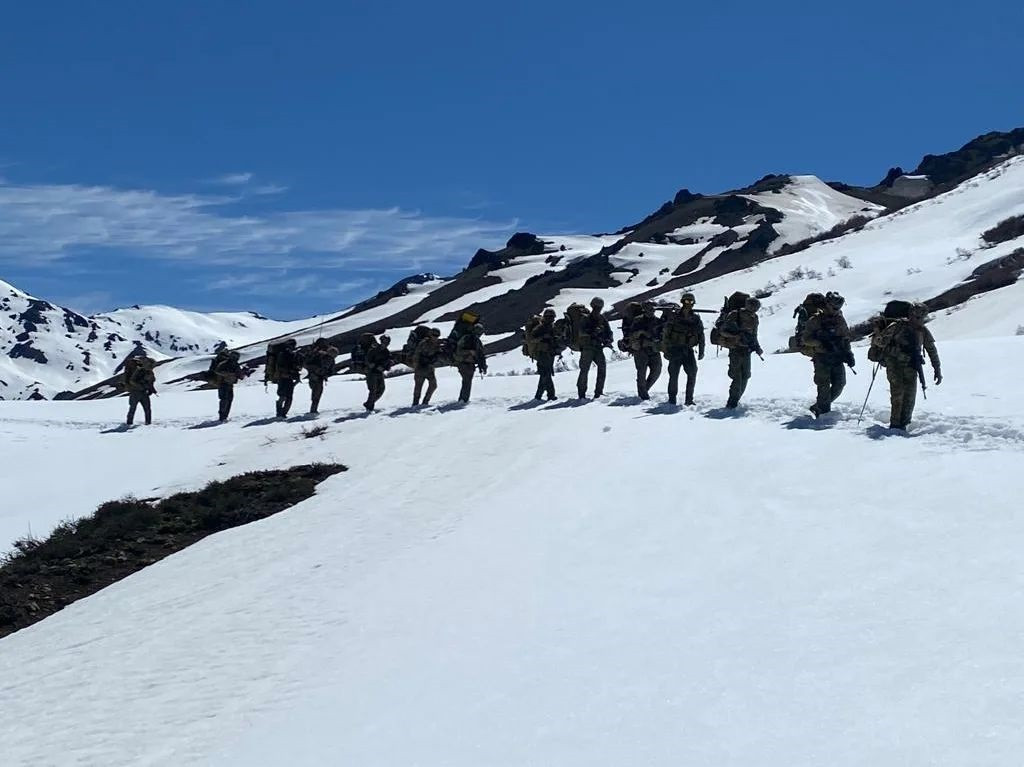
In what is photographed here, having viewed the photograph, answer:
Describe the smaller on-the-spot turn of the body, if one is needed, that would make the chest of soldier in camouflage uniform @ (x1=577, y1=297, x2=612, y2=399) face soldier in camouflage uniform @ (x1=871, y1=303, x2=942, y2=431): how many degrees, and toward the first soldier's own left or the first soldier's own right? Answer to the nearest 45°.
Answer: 0° — they already face them

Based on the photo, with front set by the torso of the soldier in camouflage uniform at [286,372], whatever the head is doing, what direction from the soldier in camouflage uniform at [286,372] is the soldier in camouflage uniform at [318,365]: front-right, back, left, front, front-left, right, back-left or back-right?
front

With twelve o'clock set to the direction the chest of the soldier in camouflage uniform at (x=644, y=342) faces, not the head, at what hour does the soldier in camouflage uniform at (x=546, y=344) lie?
the soldier in camouflage uniform at (x=546, y=344) is roughly at 6 o'clock from the soldier in camouflage uniform at (x=644, y=342).

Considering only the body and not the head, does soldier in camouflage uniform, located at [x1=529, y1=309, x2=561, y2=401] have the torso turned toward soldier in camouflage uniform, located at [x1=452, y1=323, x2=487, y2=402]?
no

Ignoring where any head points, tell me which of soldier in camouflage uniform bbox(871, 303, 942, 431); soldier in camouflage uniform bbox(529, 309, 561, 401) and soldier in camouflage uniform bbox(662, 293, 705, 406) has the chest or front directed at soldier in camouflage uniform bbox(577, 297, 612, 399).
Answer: soldier in camouflage uniform bbox(529, 309, 561, 401)

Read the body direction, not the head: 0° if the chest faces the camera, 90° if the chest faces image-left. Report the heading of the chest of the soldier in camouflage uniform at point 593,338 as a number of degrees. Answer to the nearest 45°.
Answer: approximately 315°

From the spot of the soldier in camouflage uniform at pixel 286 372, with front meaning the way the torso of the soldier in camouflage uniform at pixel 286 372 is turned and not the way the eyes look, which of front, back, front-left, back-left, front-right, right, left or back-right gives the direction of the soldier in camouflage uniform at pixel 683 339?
front-right

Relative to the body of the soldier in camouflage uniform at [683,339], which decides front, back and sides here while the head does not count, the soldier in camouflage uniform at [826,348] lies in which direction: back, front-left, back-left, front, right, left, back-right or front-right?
front

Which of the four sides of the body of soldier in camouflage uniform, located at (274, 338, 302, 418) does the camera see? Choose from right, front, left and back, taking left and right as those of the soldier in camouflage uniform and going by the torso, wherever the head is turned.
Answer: right

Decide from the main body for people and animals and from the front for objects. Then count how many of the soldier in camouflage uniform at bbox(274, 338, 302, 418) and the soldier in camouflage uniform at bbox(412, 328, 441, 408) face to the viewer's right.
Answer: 2

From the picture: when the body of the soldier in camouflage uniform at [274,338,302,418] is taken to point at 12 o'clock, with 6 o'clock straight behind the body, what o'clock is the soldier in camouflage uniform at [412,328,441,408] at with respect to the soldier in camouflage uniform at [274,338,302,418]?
the soldier in camouflage uniform at [412,328,441,408] is roughly at 1 o'clock from the soldier in camouflage uniform at [274,338,302,418].

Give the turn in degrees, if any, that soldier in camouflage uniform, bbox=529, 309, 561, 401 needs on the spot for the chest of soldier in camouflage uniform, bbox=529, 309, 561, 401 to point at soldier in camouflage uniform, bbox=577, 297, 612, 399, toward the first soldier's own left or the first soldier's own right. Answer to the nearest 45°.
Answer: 0° — they already face them

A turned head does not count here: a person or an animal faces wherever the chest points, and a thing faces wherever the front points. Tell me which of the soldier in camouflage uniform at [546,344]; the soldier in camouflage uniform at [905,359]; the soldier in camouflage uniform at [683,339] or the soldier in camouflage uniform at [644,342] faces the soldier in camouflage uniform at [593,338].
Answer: the soldier in camouflage uniform at [546,344]

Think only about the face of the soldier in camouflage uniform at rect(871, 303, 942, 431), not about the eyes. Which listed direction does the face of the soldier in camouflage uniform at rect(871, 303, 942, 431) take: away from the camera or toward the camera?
toward the camera

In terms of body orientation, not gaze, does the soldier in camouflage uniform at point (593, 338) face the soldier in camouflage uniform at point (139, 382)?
no

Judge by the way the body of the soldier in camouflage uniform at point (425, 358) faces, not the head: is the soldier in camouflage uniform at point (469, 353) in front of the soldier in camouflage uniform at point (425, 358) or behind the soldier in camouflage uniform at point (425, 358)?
in front

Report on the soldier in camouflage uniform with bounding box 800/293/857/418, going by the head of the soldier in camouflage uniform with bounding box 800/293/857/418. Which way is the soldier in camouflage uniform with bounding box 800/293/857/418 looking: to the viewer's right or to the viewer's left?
to the viewer's right

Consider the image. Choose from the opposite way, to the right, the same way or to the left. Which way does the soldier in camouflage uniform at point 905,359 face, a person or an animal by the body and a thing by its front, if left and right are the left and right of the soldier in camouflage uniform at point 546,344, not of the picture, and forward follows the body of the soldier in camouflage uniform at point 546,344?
the same way

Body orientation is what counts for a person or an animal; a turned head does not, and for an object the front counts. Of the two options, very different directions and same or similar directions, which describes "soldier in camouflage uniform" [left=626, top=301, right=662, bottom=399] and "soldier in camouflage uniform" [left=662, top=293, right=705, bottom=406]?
same or similar directions

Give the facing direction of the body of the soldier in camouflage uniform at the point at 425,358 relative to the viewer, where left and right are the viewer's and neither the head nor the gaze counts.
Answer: facing to the right of the viewer

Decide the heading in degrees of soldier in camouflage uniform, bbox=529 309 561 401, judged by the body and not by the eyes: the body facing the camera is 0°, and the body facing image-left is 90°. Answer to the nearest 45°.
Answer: approximately 315°
